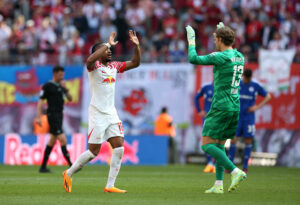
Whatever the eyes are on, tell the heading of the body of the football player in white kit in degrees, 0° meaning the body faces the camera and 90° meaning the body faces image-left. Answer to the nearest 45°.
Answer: approximately 315°

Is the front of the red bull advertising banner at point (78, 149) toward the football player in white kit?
yes

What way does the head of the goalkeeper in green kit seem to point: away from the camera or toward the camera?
away from the camera

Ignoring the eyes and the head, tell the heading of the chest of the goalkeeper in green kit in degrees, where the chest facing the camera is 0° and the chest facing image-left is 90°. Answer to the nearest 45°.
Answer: approximately 135°

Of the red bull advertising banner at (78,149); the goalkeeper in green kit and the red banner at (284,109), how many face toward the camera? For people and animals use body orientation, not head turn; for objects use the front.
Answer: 2

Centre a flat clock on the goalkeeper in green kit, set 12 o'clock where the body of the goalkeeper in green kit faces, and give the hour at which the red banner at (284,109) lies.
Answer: The red banner is roughly at 2 o'clock from the goalkeeper in green kit.

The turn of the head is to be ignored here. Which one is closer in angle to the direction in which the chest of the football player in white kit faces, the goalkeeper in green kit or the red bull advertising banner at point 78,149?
the goalkeeper in green kit

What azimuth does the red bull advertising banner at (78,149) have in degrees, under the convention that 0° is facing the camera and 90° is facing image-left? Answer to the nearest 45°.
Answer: approximately 0°

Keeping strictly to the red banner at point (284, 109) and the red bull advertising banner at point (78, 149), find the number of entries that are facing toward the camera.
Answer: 2

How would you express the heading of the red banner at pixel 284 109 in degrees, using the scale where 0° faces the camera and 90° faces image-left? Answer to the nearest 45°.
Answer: approximately 0°

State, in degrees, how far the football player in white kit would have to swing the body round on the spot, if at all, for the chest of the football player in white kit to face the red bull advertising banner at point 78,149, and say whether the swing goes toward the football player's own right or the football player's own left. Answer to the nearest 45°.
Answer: approximately 135° to the football player's own left
